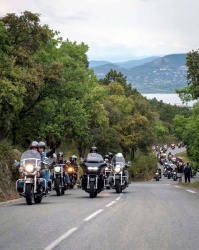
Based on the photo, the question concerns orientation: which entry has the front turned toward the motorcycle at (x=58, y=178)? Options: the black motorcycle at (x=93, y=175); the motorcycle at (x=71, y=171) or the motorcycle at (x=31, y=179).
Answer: the motorcycle at (x=71, y=171)

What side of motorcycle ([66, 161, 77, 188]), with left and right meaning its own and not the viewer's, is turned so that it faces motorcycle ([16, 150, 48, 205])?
front

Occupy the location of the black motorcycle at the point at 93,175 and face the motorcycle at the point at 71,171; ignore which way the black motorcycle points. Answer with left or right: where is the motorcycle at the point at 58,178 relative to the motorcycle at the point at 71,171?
left

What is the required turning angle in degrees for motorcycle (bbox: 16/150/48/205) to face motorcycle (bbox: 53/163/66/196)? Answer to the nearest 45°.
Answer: approximately 180°

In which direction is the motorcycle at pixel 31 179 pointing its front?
toward the camera

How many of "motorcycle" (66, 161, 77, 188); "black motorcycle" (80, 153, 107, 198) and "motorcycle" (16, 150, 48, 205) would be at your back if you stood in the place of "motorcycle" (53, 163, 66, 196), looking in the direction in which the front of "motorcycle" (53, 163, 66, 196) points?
1

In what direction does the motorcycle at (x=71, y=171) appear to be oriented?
toward the camera

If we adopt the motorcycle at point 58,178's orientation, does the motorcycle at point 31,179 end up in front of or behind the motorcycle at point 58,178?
in front

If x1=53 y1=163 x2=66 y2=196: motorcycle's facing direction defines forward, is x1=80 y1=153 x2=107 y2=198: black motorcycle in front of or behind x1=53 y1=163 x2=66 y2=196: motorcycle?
in front

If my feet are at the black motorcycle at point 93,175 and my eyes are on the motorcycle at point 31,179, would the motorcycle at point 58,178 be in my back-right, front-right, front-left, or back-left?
back-right

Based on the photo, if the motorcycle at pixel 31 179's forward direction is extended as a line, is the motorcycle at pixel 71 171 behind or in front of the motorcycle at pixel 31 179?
behind

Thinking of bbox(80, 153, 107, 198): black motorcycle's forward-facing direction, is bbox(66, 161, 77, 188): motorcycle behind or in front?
behind
